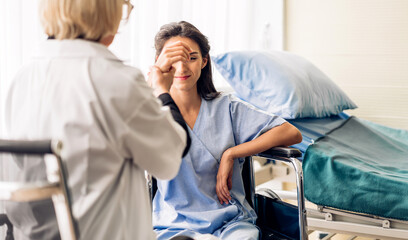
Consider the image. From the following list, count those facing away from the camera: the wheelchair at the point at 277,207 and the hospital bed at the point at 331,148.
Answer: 0

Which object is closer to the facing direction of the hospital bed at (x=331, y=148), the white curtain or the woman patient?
the woman patient

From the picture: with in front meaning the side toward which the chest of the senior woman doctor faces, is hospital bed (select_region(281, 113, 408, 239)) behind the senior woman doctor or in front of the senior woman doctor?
in front

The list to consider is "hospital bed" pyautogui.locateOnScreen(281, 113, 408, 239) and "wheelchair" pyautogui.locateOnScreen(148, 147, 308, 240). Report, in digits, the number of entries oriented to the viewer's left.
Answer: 0

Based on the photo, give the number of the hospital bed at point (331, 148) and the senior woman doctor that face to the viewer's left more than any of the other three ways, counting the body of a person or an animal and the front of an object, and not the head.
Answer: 0

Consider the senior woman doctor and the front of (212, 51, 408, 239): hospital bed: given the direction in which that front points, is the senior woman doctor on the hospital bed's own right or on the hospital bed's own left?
on the hospital bed's own right

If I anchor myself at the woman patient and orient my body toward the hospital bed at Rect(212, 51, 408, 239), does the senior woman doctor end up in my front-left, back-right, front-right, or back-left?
back-right

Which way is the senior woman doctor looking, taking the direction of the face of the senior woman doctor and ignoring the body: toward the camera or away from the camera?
away from the camera

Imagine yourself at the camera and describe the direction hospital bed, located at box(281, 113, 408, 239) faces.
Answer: facing the viewer and to the right of the viewer

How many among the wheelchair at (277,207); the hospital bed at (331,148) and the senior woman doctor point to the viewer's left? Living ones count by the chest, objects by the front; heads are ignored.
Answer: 0

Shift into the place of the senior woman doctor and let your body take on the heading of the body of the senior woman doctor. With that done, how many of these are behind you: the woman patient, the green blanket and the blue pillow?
0

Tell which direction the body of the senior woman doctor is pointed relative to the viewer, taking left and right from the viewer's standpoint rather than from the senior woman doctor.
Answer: facing away from the viewer and to the right of the viewer

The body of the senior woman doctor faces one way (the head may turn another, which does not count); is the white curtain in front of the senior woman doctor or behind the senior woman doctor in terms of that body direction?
in front
